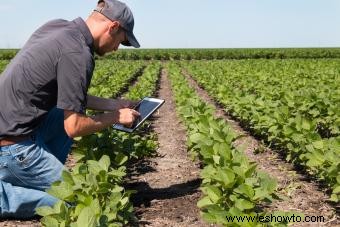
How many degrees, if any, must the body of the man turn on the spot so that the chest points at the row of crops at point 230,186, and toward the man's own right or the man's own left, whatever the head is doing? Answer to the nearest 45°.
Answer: approximately 45° to the man's own right

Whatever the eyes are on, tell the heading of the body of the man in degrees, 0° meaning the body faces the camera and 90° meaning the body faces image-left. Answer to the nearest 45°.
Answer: approximately 270°

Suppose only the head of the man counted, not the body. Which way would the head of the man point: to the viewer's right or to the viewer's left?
to the viewer's right
